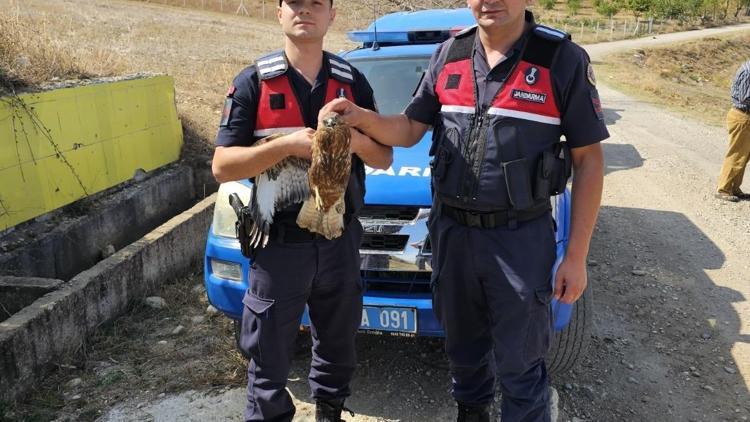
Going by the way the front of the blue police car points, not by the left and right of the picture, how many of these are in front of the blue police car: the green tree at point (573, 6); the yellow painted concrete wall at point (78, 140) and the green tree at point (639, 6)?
0

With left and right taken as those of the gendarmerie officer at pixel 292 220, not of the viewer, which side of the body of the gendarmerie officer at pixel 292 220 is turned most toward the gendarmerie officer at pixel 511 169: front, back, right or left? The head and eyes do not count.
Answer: left

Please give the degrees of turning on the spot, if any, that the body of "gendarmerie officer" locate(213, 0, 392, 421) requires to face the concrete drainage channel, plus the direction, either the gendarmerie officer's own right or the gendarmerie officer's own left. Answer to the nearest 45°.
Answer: approximately 135° to the gendarmerie officer's own right

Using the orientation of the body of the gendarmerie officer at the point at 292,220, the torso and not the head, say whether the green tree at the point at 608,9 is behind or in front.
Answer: behind

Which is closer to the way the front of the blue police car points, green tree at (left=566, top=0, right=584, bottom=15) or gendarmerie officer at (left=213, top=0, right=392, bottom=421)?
the gendarmerie officer

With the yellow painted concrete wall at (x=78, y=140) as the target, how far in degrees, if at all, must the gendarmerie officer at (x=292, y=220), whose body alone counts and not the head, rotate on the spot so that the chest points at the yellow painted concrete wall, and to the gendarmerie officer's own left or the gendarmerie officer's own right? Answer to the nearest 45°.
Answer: approximately 135° to the gendarmerie officer's own right

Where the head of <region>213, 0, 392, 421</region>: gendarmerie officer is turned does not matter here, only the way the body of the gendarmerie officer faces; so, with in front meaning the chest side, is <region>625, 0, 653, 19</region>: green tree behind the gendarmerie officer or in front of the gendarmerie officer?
behind

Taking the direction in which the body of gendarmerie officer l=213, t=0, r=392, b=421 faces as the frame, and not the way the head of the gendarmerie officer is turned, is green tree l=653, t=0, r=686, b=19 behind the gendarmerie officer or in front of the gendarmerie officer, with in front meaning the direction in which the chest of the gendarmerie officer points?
behind

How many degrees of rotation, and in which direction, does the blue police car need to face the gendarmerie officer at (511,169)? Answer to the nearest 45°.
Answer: approximately 45° to its left

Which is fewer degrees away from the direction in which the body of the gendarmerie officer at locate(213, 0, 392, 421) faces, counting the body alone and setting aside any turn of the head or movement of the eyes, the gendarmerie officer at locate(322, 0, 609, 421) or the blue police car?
the gendarmerie officer

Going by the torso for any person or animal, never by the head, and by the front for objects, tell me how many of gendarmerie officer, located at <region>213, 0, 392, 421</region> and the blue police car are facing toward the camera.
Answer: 2

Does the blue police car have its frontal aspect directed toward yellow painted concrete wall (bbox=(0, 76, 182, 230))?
no

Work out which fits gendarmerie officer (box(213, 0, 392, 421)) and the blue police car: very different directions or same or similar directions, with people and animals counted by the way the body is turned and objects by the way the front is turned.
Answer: same or similar directions

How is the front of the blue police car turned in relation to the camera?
facing the viewer

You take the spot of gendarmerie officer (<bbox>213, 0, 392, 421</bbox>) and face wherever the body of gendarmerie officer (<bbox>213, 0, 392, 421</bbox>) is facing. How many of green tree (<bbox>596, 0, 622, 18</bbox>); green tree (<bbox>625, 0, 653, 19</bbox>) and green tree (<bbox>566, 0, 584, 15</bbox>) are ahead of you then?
0

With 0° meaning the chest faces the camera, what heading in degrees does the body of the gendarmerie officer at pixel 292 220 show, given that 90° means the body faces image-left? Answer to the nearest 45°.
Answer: approximately 0°

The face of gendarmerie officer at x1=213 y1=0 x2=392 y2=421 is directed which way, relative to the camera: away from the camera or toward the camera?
toward the camera
